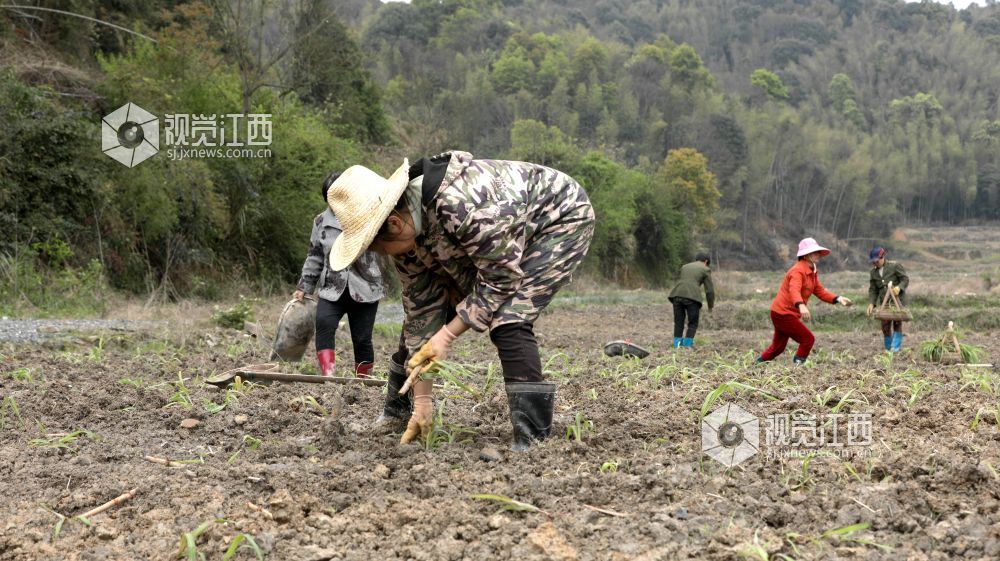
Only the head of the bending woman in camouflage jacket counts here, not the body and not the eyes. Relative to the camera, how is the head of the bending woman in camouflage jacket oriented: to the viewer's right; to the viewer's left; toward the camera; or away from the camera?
to the viewer's left

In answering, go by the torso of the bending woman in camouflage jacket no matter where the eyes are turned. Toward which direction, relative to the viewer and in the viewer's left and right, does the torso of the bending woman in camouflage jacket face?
facing to the left of the viewer

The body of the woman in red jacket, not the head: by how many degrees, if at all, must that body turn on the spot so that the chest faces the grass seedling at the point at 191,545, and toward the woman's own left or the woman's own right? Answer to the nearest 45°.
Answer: approximately 90° to the woman's own right

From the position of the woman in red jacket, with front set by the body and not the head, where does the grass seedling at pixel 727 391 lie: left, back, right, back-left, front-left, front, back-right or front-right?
right

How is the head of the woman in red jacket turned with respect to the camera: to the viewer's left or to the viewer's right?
to the viewer's right

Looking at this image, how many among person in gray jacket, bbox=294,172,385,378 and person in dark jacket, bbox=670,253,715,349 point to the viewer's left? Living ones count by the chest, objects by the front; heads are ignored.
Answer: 0

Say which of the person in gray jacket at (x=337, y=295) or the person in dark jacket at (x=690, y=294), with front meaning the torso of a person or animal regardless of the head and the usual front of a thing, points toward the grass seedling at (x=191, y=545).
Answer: the person in gray jacket at (x=337, y=295)

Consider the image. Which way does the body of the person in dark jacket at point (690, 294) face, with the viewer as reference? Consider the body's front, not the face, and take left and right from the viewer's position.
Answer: facing away from the viewer and to the right of the viewer

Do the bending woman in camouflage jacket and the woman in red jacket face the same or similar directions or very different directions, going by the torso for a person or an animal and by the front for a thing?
very different directions

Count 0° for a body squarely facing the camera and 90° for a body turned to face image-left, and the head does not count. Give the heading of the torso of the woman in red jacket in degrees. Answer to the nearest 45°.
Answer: approximately 270°

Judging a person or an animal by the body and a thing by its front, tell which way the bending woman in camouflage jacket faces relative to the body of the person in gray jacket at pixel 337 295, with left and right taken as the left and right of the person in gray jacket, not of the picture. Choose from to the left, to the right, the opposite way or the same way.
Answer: to the right

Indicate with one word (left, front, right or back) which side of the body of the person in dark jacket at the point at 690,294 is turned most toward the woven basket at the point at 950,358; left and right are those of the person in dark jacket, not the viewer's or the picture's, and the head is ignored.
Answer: right
